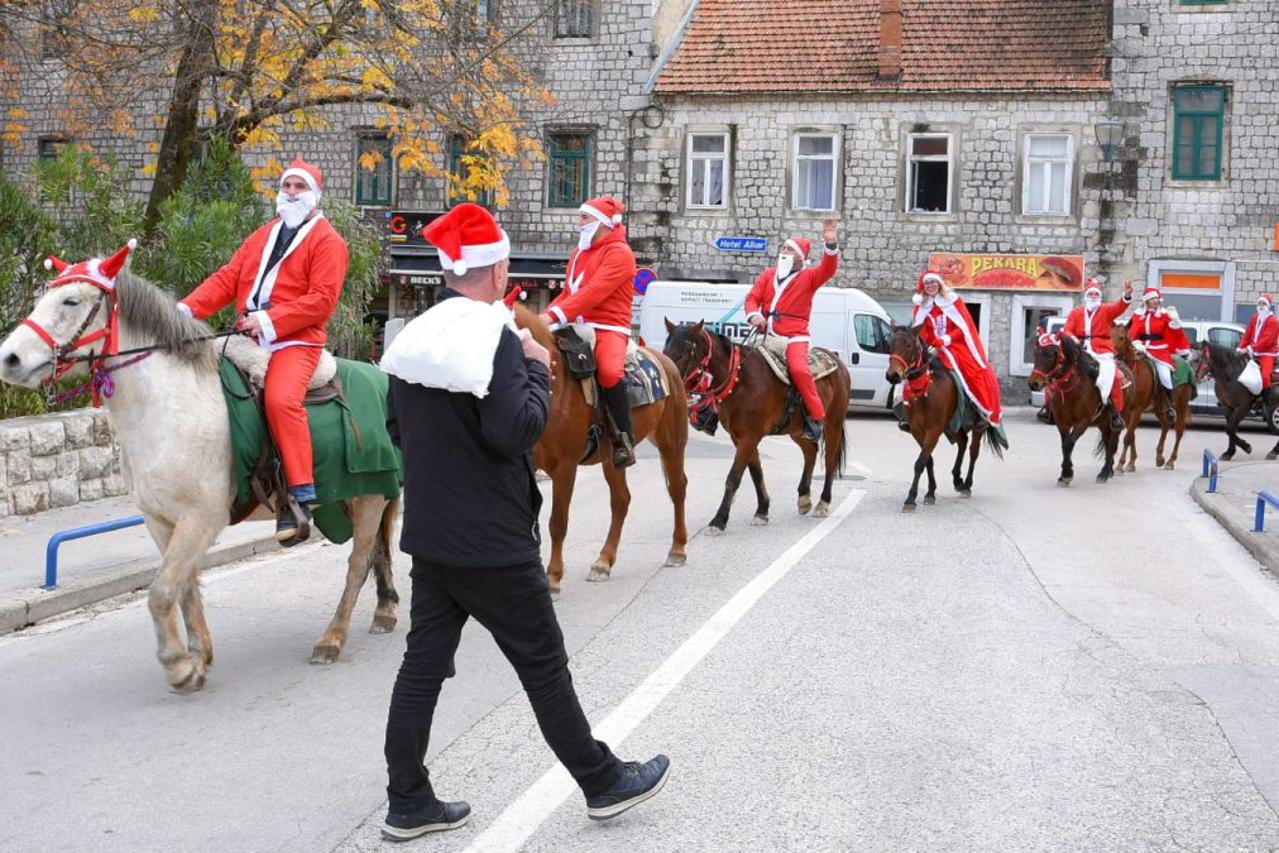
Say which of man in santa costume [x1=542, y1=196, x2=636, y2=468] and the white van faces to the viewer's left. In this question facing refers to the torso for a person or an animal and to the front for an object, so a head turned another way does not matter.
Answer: the man in santa costume

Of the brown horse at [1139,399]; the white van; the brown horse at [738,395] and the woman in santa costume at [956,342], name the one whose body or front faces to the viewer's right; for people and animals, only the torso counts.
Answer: the white van

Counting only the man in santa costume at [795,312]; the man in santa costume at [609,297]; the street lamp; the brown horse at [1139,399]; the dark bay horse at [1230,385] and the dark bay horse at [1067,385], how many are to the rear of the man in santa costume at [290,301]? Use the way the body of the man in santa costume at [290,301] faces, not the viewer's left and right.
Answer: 6

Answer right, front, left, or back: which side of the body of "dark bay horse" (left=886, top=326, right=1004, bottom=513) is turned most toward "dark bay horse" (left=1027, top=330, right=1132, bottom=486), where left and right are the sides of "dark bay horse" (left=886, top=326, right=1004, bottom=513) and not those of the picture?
back

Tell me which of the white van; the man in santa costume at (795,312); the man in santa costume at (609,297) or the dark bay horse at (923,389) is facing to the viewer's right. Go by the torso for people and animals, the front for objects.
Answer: the white van

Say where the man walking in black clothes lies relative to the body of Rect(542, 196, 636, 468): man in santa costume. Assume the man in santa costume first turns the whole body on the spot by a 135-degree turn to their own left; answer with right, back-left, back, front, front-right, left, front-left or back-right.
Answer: front-right

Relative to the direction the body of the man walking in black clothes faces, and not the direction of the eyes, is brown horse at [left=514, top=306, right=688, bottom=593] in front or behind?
in front

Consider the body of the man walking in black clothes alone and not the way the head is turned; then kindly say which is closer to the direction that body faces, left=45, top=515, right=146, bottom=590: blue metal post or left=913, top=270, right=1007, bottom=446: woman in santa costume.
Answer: the woman in santa costume

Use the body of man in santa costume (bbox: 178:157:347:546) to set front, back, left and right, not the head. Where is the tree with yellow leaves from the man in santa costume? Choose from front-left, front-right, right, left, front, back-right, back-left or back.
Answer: back-right

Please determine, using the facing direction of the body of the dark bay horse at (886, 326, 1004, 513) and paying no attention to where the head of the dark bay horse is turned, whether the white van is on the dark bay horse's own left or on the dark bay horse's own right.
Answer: on the dark bay horse's own right

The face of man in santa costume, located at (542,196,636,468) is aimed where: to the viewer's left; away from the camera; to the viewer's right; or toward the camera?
to the viewer's left

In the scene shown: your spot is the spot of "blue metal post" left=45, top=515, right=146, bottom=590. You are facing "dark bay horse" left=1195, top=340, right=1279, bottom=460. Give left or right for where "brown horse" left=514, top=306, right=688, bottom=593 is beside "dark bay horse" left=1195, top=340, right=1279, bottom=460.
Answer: right

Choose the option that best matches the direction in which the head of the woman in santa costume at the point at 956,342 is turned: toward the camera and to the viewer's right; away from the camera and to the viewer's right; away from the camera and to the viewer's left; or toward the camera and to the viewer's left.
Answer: toward the camera and to the viewer's left

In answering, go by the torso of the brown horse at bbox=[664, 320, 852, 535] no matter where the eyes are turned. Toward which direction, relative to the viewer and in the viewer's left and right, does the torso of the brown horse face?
facing the viewer and to the left of the viewer

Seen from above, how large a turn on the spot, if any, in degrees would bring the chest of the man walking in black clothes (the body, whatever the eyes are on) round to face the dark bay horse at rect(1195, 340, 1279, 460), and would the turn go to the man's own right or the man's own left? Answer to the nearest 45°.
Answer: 0° — they already face it

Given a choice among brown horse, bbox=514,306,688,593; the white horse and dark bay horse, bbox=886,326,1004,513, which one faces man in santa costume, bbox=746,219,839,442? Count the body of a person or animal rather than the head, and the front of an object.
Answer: the dark bay horse

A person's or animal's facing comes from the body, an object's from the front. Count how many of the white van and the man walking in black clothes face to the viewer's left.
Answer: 0

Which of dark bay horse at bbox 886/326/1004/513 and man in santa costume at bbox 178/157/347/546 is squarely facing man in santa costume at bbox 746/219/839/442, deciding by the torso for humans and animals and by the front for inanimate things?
the dark bay horse
